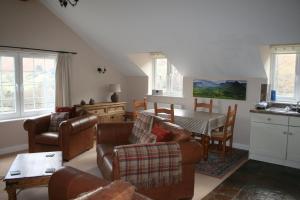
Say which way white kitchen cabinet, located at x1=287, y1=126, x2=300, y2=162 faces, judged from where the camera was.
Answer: facing the viewer and to the left of the viewer

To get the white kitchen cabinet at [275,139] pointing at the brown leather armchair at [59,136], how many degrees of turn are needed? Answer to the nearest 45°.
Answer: approximately 90° to its right

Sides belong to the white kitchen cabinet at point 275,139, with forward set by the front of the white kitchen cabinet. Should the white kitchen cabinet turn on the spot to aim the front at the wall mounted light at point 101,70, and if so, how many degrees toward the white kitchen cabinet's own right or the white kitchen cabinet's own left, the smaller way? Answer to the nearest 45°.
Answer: approximately 45° to the white kitchen cabinet's own right

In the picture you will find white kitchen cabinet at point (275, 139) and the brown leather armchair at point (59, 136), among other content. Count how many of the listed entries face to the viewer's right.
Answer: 0

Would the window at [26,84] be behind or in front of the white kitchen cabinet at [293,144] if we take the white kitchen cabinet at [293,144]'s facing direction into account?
in front

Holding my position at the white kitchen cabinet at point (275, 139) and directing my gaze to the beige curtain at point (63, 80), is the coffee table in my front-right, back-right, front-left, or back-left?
front-left

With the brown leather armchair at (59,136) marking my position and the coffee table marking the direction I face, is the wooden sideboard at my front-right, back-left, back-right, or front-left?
back-left

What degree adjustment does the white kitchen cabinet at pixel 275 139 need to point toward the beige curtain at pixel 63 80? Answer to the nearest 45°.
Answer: approximately 45° to its right

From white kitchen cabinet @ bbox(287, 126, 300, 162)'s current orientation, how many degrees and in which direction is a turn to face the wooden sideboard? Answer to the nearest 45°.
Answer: approximately 45° to its right

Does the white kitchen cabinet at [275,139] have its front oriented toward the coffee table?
yes

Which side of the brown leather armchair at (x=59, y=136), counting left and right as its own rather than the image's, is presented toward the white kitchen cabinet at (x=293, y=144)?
left

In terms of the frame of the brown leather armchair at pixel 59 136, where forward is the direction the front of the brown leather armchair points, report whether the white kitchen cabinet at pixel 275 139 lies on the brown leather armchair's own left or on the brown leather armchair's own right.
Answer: on the brown leather armchair's own left

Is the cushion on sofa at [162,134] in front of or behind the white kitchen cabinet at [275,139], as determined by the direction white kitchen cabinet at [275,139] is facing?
in front

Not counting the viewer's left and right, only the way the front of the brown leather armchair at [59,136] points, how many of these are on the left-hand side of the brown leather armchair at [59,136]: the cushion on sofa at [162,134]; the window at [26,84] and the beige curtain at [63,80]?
1

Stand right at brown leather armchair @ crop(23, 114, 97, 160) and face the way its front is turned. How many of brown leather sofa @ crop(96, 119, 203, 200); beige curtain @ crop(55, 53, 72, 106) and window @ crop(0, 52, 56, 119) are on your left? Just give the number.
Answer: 1

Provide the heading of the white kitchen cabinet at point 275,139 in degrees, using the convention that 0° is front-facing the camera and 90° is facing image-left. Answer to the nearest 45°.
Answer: approximately 45°

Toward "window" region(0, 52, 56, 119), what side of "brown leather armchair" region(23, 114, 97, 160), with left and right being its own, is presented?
right

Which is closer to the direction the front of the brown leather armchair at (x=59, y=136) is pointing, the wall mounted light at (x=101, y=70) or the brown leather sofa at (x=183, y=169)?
the brown leather sofa

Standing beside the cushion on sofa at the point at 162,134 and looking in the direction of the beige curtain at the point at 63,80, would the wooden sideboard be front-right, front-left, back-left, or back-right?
front-right
